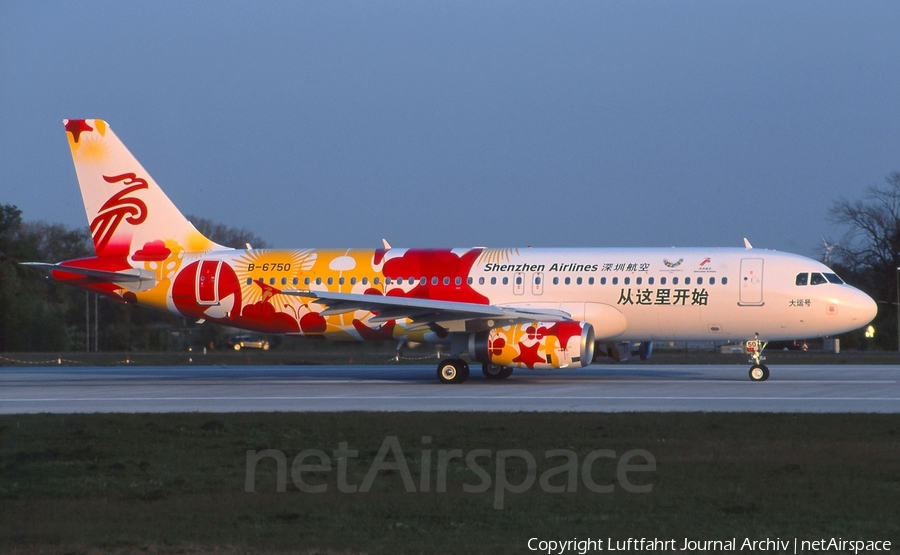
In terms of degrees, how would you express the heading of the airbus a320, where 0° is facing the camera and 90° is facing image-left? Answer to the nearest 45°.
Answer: approximately 270°
